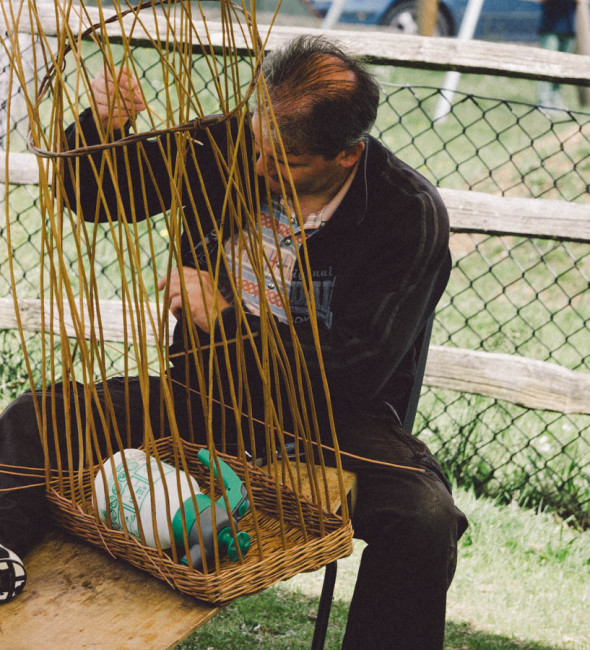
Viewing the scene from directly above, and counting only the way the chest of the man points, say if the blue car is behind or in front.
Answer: behind

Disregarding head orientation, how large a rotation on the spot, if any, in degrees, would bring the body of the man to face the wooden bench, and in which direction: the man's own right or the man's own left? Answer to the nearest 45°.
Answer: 0° — they already face it

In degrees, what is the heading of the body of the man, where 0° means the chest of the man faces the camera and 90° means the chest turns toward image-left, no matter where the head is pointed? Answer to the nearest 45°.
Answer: approximately 45°
